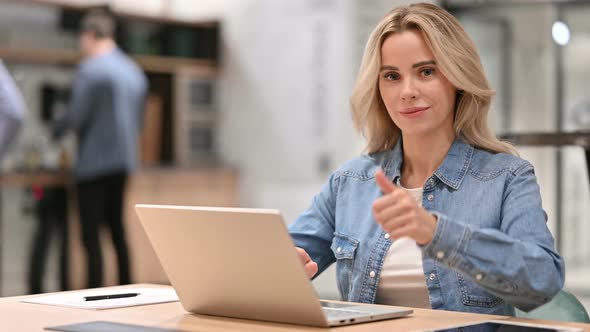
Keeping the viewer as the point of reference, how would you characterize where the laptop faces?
facing away from the viewer and to the right of the viewer

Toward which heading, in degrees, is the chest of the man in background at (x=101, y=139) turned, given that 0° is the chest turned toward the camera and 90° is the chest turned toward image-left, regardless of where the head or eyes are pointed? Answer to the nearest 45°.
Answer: approximately 135°

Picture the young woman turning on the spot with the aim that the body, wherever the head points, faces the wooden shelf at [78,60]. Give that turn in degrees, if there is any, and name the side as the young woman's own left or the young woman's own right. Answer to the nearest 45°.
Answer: approximately 90° to the young woman's own right

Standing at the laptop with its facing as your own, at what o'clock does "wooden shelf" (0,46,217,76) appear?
The wooden shelf is roughly at 10 o'clock from the laptop.

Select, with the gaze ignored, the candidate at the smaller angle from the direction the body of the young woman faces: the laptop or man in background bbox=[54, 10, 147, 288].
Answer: the laptop

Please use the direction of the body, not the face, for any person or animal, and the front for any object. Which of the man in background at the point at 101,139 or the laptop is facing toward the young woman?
the laptop

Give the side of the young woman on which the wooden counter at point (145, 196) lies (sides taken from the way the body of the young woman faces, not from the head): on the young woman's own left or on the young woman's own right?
on the young woman's own right

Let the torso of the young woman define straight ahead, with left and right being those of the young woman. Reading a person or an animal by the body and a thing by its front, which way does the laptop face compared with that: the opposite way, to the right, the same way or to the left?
the opposite way

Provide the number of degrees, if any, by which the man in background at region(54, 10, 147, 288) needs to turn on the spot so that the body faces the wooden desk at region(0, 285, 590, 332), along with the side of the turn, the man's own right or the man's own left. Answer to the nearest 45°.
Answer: approximately 135° to the man's own left

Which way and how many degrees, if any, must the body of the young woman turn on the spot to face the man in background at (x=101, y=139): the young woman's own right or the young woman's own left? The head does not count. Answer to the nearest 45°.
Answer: approximately 90° to the young woman's own right

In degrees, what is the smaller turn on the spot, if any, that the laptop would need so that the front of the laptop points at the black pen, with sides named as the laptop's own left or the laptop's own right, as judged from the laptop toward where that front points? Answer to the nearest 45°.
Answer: approximately 90° to the laptop's own left

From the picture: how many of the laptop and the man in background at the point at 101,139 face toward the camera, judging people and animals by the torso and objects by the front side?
0

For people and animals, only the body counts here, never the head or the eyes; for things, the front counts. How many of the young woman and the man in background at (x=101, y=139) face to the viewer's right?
0

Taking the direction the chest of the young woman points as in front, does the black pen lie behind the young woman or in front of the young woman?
in front

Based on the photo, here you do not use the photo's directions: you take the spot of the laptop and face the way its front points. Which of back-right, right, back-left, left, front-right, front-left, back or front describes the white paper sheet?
left

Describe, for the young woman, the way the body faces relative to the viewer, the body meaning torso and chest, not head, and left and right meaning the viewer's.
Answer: facing the viewer and to the left of the viewer
